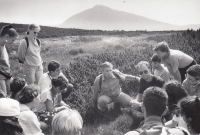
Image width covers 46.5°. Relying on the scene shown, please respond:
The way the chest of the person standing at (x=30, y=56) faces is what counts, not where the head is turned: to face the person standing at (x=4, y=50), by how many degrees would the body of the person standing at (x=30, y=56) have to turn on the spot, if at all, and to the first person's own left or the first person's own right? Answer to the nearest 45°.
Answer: approximately 90° to the first person's own right

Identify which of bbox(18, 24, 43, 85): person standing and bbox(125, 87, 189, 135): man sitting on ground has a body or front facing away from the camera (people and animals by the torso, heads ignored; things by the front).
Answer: the man sitting on ground

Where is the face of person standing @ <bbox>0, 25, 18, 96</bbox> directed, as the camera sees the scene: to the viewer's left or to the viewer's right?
to the viewer's right

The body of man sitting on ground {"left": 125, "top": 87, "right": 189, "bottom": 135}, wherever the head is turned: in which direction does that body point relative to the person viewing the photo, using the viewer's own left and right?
facing away from the viewer

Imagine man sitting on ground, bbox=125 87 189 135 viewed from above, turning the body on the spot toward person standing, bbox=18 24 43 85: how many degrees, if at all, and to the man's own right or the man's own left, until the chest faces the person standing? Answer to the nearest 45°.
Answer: approximately 45° to the man's own left

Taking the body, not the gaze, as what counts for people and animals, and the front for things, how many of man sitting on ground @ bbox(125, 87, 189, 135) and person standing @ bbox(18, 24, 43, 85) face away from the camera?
1

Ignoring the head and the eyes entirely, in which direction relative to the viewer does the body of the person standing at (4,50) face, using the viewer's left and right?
facing to the right of the viewer

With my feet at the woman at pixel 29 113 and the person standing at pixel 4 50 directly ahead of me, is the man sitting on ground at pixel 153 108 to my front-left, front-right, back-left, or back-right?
back-right

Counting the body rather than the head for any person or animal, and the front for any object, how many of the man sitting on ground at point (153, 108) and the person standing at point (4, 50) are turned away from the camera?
1

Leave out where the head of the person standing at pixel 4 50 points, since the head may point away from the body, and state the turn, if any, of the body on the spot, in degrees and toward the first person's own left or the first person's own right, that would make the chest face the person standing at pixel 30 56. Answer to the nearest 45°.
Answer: approximately 45° to the first person's own left

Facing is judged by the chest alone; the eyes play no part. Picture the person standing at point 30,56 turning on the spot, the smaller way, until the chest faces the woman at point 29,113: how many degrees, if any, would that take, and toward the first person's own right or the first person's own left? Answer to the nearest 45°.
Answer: approximately 45° to the first person's own right
